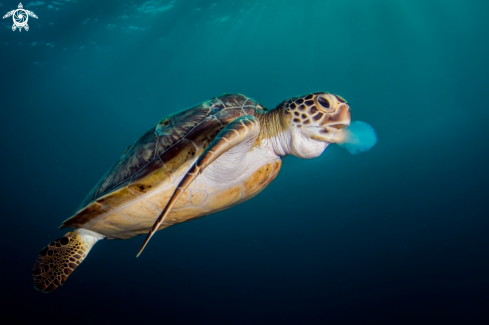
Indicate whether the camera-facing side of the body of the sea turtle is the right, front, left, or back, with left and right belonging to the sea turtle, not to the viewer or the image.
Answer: right
